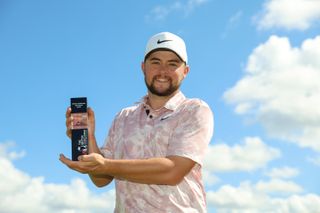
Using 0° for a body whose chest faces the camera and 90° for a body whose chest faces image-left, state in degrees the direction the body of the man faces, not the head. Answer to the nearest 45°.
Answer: approximately 45°
